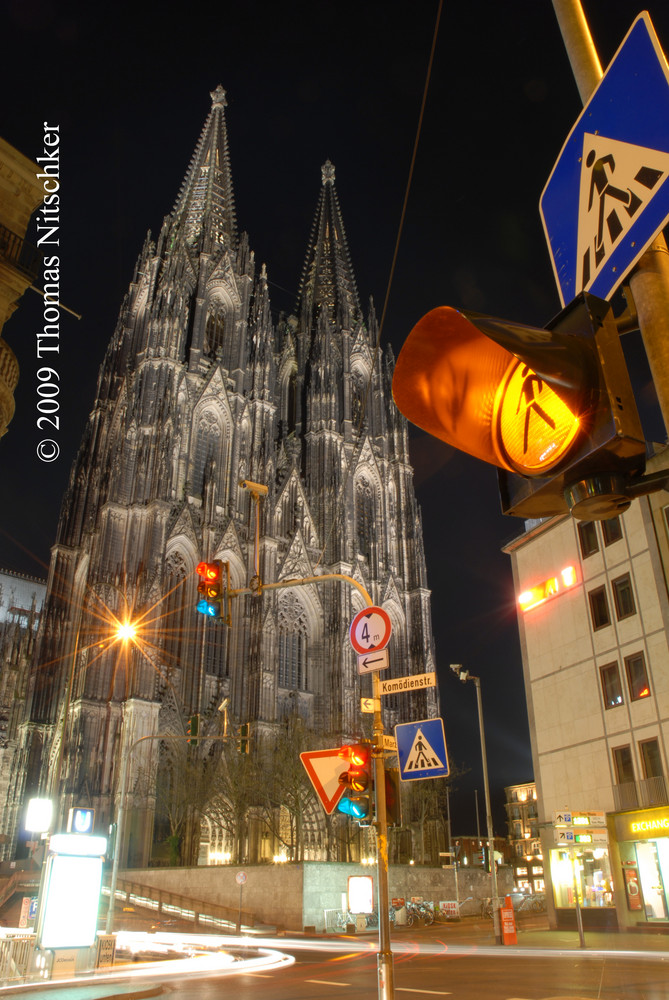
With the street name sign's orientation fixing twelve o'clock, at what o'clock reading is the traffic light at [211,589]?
The traffic light is roughly at 4 o'clock from the street name sign.

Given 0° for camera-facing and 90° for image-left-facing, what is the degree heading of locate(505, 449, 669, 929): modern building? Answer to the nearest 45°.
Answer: approximately 45°

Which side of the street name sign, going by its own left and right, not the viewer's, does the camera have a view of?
front

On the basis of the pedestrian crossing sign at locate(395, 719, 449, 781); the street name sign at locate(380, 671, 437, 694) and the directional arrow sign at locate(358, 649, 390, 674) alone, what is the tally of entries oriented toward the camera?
3

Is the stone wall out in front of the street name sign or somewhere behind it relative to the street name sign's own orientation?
behind

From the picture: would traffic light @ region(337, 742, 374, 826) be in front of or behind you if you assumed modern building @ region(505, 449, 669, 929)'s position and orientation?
in front

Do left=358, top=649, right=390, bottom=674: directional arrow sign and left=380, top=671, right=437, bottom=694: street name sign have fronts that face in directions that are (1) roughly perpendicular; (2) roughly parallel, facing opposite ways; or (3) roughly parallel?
roughly parallel

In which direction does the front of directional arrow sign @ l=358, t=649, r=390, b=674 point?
toward the camera

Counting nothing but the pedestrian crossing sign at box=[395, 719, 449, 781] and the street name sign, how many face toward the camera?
2

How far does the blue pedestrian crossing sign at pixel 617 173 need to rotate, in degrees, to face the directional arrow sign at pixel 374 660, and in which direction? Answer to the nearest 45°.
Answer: approximately 90° to its right

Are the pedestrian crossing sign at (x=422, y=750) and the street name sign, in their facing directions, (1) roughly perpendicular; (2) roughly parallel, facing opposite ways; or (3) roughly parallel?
roughly parallel

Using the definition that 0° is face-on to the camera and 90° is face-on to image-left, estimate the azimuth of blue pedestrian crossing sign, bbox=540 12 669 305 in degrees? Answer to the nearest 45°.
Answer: approximately 45°
